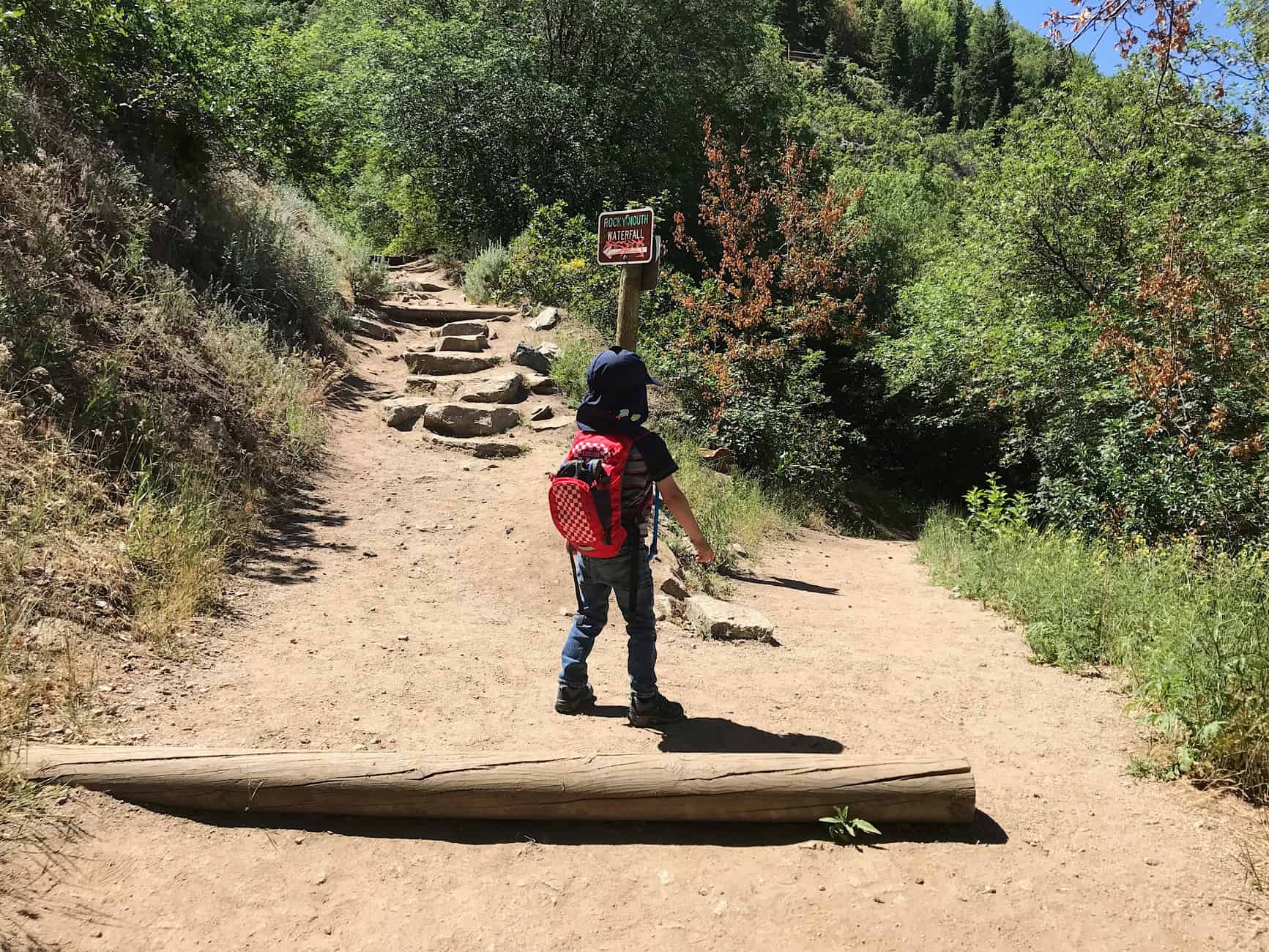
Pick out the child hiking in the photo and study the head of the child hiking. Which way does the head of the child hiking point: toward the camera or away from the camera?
away from the camera

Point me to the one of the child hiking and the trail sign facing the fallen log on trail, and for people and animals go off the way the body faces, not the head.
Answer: the trail sign

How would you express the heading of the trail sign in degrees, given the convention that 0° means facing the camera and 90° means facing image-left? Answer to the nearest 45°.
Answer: approximately 0°

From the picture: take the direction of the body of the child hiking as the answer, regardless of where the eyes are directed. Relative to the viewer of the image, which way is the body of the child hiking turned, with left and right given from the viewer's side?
facing away from the viewer and to the right of the viewer

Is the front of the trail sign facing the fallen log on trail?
yes

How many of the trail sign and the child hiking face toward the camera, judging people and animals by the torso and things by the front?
1
